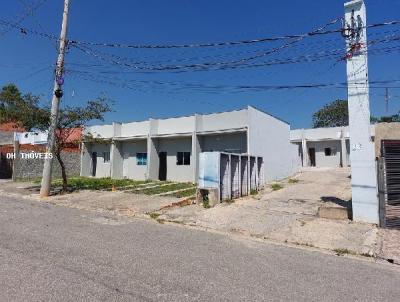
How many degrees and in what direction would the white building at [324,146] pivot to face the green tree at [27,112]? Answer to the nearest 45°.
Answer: approximately 45° to its right

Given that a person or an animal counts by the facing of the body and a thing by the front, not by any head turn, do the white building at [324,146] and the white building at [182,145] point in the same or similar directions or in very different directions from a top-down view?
same or similar directions

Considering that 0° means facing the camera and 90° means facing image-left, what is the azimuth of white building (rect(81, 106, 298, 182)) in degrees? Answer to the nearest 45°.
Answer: approximately 45°

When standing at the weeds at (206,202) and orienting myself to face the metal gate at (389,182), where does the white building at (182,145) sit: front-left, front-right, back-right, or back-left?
back-left

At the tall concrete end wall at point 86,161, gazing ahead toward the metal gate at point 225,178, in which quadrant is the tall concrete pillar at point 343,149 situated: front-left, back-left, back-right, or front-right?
front-left

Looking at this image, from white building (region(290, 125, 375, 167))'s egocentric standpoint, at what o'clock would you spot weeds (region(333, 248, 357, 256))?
The weeds is roughly at 12 o'clock from the white building.

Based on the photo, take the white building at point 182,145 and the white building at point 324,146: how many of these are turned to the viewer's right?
0

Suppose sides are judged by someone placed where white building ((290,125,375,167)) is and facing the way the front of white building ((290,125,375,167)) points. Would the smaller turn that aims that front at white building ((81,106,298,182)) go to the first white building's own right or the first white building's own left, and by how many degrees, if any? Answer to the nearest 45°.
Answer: approximately 45° to the first white building's own right

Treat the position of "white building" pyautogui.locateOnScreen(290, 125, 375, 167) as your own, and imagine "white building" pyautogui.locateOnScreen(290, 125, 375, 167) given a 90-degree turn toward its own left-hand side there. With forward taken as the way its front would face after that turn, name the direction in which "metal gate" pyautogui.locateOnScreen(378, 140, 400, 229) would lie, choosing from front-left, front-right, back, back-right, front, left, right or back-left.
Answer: right

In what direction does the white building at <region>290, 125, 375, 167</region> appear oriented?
toward the camera
